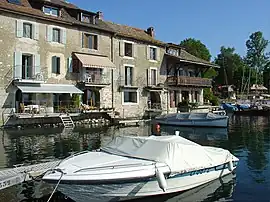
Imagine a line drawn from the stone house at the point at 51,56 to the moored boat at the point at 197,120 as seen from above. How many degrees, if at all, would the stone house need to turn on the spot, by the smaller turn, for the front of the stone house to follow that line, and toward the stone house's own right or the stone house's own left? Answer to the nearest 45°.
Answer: approximately 45° to the stone house's own left

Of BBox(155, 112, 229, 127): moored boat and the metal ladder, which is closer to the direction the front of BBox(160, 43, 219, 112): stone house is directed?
the moored boat

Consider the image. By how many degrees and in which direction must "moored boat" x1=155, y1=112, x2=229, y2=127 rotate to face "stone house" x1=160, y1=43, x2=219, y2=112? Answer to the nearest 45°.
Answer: approximately 90° to its right

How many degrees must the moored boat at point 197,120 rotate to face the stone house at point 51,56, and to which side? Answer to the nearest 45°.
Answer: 0° — it already faces it

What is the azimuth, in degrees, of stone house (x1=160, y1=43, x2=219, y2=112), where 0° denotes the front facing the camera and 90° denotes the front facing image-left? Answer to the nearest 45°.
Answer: approximately 315°

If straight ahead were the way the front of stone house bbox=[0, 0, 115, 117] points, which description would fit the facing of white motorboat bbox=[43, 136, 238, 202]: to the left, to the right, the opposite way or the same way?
to the right

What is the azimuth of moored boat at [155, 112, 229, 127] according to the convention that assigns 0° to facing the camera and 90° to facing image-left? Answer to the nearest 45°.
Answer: approximately 90°

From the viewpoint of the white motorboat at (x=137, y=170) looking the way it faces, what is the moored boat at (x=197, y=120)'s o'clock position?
The moored boat is roughly at 5 o'clock from the white motorboat.

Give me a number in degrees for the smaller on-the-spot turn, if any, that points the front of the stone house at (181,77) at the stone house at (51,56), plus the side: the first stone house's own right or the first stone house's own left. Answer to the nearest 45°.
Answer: approximately 90° to the first stone house's own right

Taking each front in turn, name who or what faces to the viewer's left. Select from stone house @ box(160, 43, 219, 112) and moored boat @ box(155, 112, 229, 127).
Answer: the moored boat

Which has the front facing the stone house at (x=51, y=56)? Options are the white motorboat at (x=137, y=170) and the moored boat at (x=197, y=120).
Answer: the moored boat

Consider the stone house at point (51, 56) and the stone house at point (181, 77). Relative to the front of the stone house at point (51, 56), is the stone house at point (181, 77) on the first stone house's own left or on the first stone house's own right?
on the first stone house's own left
